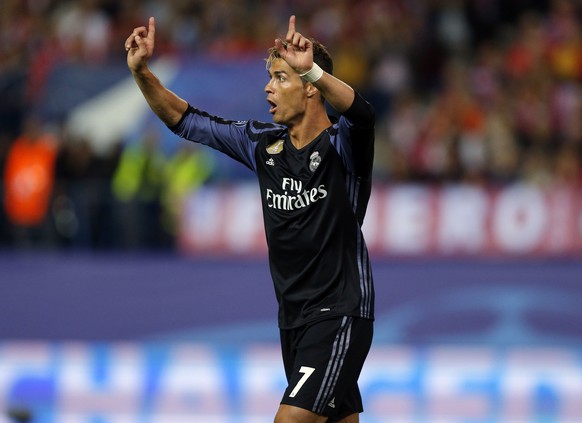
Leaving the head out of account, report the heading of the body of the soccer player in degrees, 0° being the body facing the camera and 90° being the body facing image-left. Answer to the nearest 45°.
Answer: approximately 45°

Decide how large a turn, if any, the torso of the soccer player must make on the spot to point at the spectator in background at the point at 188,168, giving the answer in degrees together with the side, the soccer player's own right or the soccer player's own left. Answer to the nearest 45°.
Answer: approximately 135° to the soccer player's own right

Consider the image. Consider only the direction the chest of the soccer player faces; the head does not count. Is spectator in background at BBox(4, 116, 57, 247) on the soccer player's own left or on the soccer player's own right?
on the soccer player's own right

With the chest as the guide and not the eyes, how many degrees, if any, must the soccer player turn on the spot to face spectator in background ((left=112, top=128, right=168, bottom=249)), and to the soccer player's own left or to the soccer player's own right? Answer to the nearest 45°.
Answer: approximately 135° to the soccer player's own right
